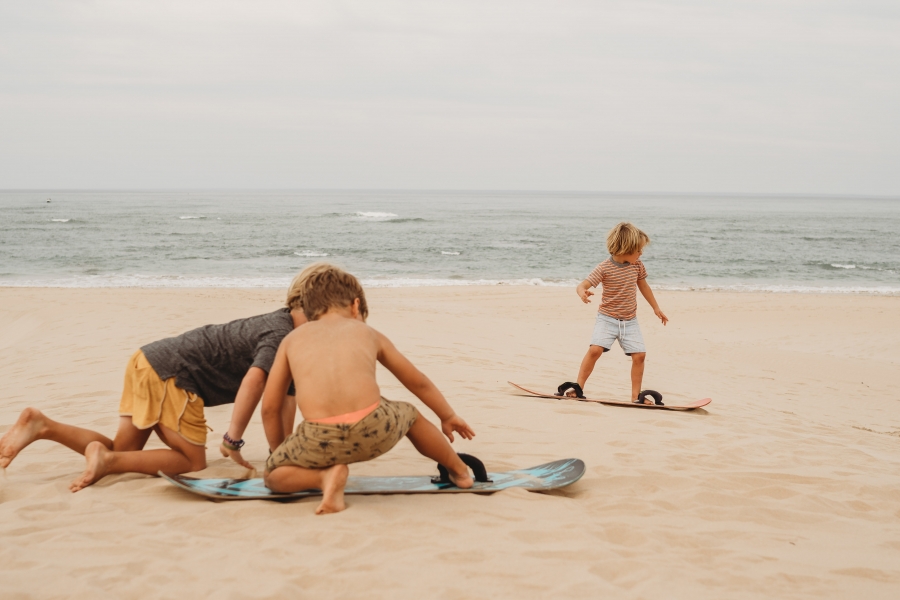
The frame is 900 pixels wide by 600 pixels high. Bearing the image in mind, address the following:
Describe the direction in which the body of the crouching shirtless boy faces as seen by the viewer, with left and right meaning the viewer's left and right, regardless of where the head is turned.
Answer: facing away from the viewer

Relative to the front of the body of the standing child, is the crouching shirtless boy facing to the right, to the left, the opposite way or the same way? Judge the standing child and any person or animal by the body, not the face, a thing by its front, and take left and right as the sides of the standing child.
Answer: the opposite way

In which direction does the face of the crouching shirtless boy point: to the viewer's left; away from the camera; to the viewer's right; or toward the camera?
away from the camera

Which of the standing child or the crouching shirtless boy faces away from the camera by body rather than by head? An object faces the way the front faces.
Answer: the crouching shirtless boy

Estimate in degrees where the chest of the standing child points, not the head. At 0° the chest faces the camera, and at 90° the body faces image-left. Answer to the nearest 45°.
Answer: approximately 0°

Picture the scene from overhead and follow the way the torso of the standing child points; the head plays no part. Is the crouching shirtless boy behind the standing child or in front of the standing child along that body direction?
in front

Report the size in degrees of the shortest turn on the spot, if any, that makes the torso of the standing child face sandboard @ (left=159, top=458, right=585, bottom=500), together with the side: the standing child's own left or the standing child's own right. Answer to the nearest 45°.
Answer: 0° — they already face it

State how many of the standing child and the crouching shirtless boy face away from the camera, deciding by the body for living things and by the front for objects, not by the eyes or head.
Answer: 1
